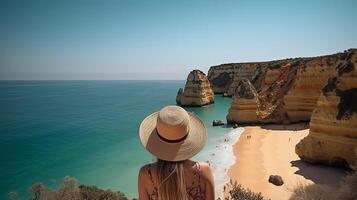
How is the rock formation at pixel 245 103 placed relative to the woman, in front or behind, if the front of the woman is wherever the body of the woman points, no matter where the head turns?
in front

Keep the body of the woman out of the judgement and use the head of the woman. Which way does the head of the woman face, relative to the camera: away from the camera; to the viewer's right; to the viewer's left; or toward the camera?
away from the camera

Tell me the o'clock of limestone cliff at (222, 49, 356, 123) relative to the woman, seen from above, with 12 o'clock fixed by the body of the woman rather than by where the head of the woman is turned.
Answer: The limestone cliff is roughly at 1 o'clock from the woman.

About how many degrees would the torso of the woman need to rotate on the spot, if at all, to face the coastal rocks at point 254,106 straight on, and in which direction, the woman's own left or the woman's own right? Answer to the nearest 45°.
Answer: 0° — they already face it

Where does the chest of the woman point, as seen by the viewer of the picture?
away from the camera

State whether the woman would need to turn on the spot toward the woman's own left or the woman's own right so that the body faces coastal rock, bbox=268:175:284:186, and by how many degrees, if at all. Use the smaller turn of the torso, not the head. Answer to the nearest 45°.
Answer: approximately 45° to the woman's own right

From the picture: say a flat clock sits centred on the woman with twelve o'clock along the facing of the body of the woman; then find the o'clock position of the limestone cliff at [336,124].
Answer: The limestone cliff is roughly at 1 o'clock from the woman.
